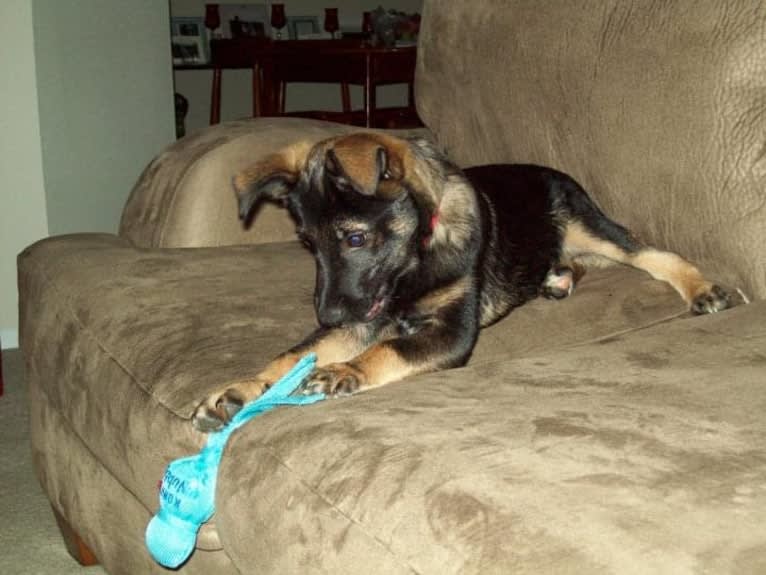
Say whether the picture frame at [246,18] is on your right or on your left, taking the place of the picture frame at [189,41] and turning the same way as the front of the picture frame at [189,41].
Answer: on your left

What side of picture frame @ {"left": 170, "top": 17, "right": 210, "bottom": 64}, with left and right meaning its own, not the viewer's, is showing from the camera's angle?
front

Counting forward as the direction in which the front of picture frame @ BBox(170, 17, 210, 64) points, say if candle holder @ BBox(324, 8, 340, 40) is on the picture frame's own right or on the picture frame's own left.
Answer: on the picture frame's own left

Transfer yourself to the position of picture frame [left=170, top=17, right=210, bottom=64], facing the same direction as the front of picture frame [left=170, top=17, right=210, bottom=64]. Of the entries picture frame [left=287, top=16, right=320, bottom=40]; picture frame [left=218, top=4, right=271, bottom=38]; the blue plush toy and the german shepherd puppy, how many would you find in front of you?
2

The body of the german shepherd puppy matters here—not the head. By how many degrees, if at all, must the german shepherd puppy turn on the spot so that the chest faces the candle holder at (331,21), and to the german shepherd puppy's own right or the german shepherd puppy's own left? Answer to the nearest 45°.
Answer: approximately 135° to the german shepherd puppy's own right

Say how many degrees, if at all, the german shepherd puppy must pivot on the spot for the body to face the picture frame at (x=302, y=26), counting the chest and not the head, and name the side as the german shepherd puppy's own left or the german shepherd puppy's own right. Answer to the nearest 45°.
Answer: approximately 135° to the german shepherd puppy's own right

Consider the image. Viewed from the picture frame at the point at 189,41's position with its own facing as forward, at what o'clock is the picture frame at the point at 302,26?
the picture frame at the point at 302,26 is roughly at 8 o'clock from the picture frame at the point at 189,41.

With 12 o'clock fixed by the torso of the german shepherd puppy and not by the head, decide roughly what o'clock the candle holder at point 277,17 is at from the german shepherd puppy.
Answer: The candle holder is roughly at 4 o'clock from the german shepherd puppy.

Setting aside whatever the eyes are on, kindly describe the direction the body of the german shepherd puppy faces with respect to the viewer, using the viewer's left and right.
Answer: facing the viewer and to the left of the viewer

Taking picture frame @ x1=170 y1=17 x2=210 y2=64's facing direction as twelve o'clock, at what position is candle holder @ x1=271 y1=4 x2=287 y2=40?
The candle holder is roughly at 9 o'clock from the picture frame.

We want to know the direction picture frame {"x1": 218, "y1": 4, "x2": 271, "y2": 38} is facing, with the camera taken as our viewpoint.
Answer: facing the viewer

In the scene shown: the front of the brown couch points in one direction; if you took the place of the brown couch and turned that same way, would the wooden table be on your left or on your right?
on your right

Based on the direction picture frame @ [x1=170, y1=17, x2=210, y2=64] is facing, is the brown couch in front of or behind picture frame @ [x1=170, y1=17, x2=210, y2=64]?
in front

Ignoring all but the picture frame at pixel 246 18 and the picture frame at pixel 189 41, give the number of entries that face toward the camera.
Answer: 2

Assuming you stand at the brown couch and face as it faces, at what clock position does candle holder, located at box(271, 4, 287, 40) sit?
The candle holder is roughly at 4 o'clock from the brown couch.
